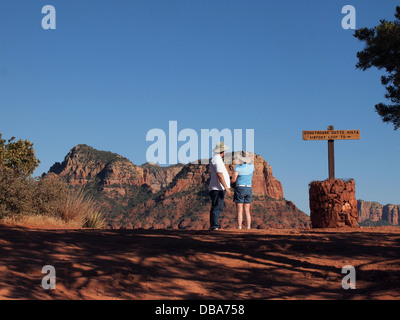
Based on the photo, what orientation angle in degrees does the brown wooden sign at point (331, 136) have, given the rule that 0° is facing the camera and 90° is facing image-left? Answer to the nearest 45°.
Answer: approximately 0°

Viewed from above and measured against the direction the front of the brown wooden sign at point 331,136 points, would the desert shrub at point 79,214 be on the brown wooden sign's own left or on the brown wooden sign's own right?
on the brown wooden sign's own right

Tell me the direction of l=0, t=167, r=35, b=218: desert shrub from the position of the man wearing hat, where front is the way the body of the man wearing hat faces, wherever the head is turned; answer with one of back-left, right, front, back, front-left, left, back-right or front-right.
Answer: back-left

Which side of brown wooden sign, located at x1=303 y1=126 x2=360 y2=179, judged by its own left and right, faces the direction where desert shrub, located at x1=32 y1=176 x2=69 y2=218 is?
right

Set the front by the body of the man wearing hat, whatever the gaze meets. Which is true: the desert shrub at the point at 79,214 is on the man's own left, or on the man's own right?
on the man's own left

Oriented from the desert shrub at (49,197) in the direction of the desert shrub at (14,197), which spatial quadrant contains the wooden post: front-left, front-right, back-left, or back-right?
back-left
